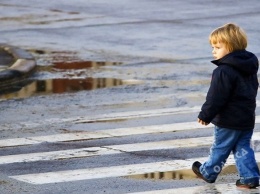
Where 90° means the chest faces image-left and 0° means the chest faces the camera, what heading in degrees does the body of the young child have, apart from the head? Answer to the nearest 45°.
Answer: approximately 90°
